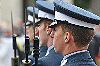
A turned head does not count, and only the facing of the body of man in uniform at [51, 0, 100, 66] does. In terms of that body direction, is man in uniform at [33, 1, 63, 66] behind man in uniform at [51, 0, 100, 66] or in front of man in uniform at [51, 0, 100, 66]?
in front

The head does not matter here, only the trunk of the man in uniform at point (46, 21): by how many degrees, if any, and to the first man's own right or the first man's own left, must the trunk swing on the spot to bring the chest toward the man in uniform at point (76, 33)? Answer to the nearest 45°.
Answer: approximately 90° to the first man's own left

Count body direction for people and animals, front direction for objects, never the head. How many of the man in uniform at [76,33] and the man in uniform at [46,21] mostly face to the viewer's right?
0

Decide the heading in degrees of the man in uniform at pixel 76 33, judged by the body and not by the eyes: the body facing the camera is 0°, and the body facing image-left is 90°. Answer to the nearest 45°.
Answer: approximately 135°
